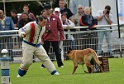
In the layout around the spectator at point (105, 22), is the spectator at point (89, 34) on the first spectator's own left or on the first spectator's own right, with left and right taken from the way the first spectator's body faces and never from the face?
on the first spectator's own right

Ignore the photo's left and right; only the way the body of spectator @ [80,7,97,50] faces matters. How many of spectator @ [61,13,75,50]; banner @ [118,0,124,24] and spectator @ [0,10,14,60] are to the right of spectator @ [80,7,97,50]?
2

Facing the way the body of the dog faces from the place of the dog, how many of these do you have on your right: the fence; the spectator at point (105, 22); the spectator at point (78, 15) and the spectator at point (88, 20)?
4

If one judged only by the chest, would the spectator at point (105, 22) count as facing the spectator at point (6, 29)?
no

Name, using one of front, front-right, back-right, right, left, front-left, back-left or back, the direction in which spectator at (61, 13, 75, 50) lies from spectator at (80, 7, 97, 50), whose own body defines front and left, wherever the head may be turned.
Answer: right

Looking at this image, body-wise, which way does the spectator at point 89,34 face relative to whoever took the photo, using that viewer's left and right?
facing the viewer

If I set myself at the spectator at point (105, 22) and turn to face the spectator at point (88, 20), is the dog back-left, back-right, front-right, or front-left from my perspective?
front-left

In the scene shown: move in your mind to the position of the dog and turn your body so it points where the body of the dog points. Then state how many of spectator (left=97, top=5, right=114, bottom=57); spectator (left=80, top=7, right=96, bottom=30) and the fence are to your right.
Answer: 3

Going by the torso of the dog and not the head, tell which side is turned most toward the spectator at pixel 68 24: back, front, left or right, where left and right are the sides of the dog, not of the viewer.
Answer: right

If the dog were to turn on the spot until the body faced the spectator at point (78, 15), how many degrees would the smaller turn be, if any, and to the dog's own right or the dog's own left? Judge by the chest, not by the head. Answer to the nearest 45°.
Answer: approximately 90° to the dog's own right

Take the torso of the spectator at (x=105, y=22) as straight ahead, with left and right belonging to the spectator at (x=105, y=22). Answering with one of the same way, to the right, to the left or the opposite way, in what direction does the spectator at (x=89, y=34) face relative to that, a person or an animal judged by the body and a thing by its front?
the same way

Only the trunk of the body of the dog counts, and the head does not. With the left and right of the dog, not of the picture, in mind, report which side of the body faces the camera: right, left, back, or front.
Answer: left

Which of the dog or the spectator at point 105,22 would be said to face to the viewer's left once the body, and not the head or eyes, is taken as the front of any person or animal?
the dog

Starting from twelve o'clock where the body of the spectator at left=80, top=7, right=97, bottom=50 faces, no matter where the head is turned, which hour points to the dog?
The dog is roughly at 12 o'clock from the spectator.

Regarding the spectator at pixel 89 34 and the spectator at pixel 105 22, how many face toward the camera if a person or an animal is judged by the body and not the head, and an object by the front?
2

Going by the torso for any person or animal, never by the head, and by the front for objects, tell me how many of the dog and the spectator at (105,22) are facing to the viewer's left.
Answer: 1

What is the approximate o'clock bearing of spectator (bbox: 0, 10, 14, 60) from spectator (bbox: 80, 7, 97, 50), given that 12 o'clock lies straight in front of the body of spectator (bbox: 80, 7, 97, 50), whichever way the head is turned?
spectator (bbox: 0, 10, 14, 60) is roughly at 3 o'clock from spectator (bbox: 80, 7, 97, 50).

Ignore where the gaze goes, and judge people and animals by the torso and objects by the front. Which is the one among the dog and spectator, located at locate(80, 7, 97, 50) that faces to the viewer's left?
the dog
